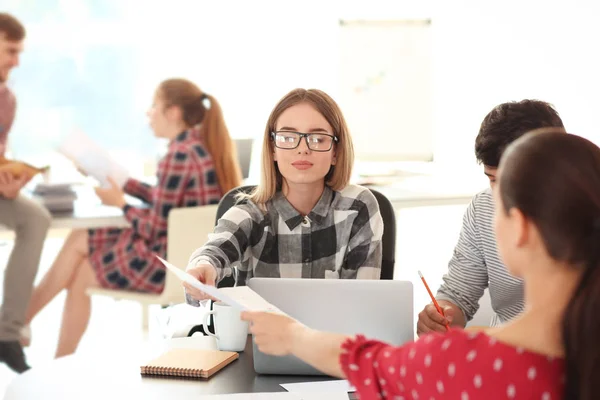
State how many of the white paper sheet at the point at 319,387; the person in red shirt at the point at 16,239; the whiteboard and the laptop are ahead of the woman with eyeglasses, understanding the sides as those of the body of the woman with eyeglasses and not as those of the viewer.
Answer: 2

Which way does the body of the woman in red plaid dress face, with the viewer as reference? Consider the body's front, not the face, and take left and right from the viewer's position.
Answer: facing to the left of the viewer

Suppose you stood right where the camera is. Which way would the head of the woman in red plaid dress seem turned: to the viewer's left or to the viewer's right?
to the viewer's left

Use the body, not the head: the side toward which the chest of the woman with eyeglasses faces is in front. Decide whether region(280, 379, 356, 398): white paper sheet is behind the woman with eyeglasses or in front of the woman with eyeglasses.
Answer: in front

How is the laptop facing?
away from the camera

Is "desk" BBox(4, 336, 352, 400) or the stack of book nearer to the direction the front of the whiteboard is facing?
the desk

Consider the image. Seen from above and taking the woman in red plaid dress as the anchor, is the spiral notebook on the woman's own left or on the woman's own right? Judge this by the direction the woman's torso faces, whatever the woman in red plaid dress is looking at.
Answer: on the woman's own left

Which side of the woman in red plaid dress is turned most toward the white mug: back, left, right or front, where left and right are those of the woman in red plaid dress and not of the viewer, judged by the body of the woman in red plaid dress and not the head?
left

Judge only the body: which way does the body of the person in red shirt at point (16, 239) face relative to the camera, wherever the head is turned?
to the viewer's right
